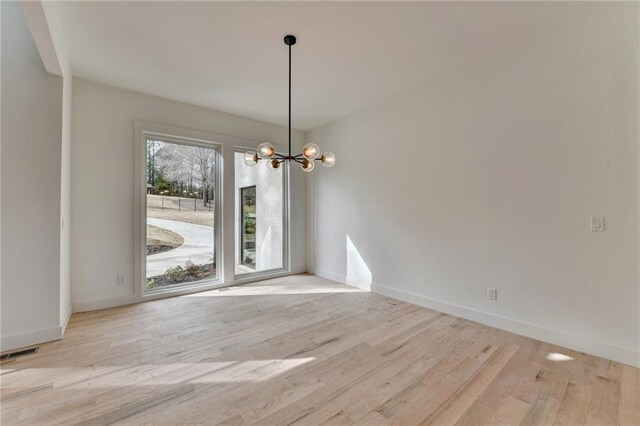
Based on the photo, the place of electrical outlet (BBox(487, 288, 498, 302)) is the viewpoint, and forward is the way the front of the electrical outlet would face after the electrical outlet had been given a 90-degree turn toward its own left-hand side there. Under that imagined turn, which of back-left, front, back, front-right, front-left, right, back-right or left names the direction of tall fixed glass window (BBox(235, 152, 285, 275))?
back

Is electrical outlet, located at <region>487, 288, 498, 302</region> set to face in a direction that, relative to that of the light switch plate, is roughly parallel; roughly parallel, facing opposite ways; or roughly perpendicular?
roughly parallel

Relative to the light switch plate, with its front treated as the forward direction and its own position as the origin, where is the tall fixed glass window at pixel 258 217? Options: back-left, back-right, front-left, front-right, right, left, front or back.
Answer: right
